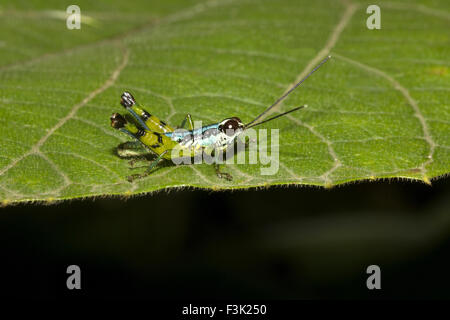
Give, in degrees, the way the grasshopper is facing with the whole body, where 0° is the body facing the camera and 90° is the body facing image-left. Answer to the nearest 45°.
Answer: approximately 270°
